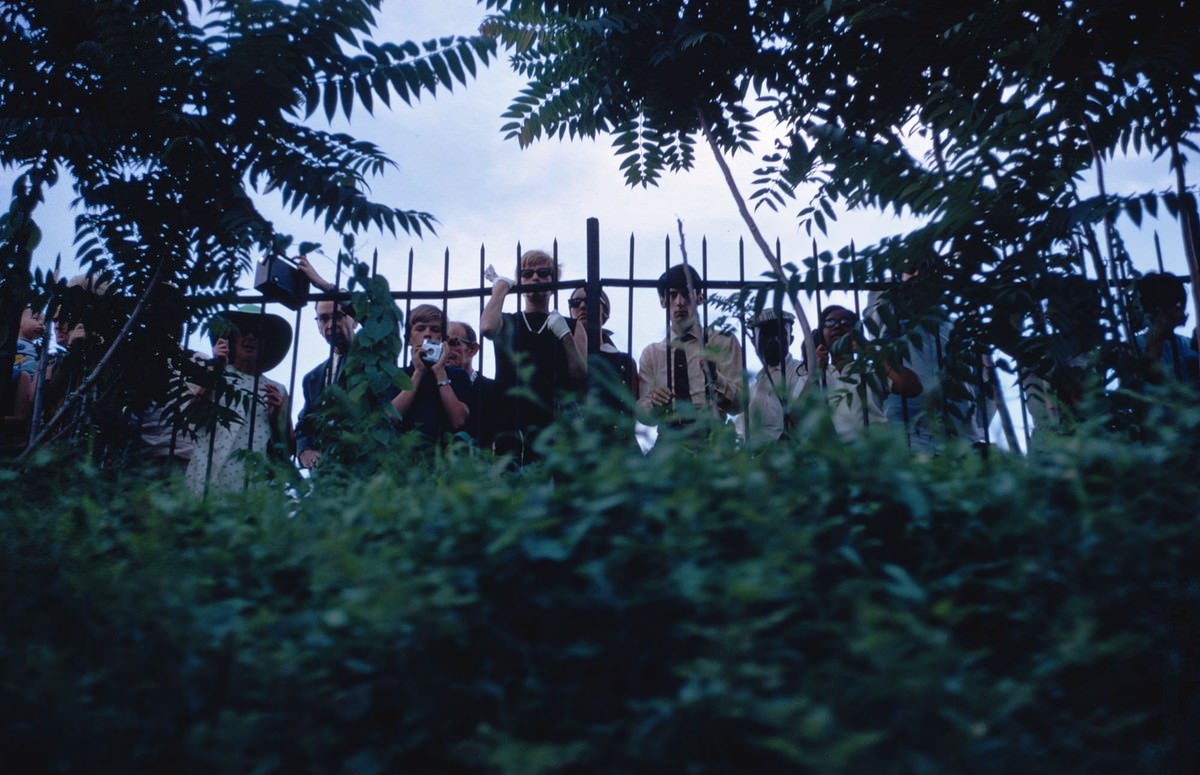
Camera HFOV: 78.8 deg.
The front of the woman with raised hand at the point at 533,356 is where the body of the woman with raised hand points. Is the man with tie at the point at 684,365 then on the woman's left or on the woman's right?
on the woman's left

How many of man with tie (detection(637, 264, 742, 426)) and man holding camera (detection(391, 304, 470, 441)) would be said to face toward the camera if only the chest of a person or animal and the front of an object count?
2

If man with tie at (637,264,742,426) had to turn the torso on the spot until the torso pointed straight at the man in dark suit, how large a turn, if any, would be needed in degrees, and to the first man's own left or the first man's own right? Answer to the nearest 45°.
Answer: approximately 90° to the first man's own right

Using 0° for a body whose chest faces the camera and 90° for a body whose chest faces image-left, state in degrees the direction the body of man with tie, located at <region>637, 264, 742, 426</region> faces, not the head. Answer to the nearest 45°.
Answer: approximately 0°
